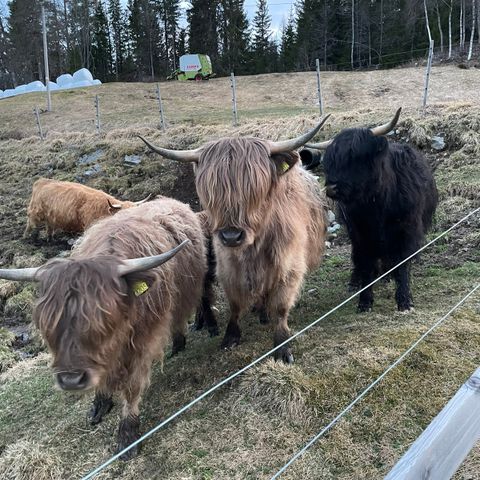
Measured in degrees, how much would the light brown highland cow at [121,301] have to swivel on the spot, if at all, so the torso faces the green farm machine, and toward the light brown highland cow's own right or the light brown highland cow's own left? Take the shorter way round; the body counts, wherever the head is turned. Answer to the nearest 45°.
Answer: approximately 135° to the light brown highland cow's own right

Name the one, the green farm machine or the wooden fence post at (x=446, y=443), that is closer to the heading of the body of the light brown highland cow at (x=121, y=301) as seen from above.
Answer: the wooden fence post

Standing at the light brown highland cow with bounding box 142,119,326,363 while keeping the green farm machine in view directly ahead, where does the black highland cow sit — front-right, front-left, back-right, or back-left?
front-right

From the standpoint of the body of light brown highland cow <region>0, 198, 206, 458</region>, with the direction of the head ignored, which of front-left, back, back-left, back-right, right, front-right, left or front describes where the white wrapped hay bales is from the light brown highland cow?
back-right

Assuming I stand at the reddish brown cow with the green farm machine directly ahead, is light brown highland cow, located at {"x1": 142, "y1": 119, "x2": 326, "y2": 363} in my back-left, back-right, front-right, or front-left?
back-right

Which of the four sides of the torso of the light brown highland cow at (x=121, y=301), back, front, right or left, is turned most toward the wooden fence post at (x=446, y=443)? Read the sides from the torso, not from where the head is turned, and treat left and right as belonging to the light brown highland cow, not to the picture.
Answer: left

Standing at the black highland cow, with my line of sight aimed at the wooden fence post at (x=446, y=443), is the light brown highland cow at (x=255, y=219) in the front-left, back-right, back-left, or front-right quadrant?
front-right

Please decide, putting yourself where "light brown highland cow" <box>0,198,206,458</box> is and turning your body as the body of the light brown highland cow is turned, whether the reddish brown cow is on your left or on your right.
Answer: on your right

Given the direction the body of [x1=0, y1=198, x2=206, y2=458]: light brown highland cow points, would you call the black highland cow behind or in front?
behind
